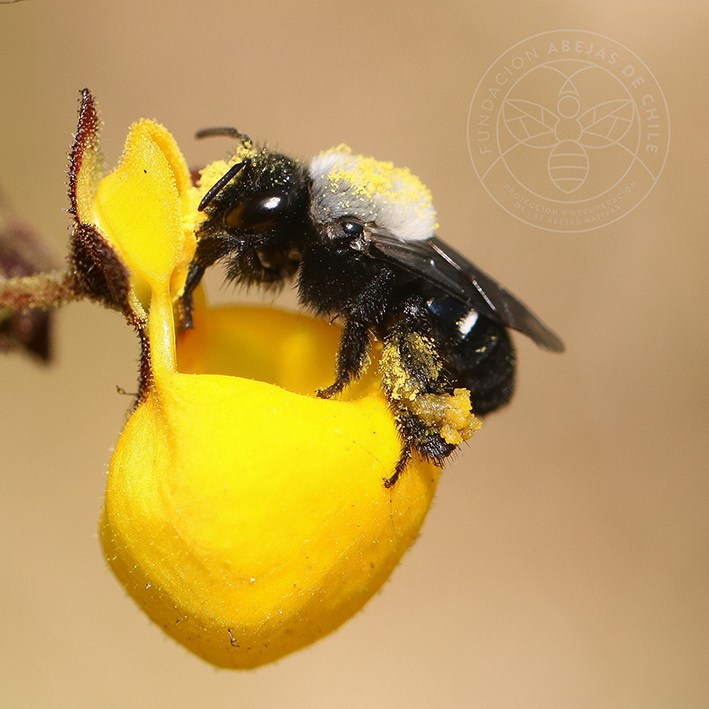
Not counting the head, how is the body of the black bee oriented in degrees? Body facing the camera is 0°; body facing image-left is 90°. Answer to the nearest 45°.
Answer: approximately 90°
